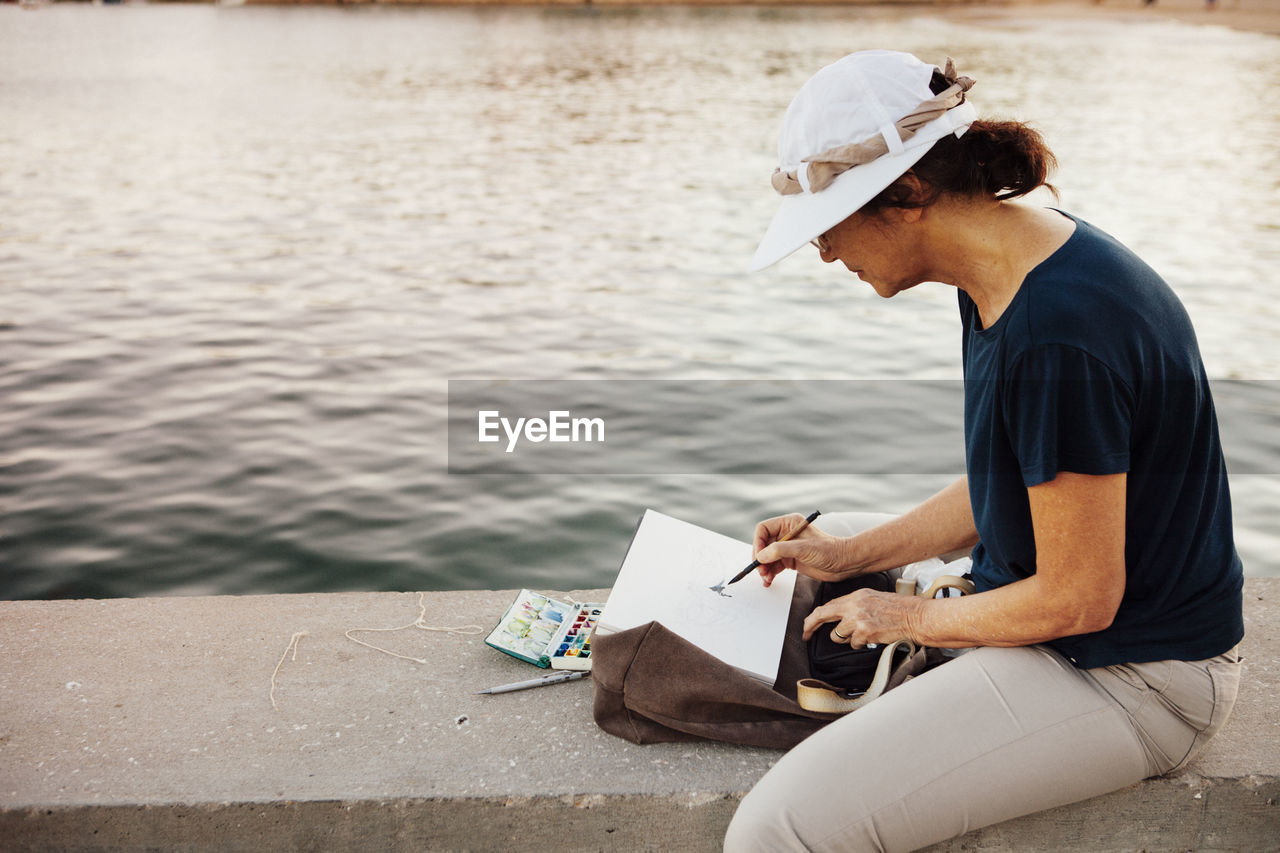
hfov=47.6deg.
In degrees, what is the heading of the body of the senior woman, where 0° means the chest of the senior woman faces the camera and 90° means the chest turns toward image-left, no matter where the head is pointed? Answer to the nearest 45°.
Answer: approximately 90°

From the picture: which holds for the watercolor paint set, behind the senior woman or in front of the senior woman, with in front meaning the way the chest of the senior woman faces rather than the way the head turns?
in front

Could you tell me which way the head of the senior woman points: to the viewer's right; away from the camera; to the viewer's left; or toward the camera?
to the viewer's left
